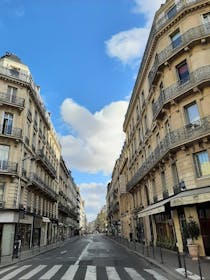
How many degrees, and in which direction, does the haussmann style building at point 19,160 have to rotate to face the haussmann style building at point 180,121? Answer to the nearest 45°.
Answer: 0° — it already faces it

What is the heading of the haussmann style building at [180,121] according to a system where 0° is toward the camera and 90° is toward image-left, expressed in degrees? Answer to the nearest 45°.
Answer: approximately 45°

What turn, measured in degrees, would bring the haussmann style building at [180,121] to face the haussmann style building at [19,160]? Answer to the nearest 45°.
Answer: approximately 45° to its right

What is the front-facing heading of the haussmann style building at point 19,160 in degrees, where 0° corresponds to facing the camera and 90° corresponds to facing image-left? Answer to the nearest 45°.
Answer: approximately 315°
